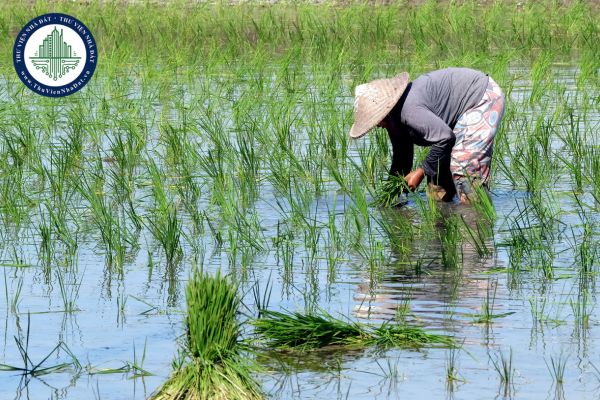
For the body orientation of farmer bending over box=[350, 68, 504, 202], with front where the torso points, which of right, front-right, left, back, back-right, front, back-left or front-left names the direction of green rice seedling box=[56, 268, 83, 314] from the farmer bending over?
front-left

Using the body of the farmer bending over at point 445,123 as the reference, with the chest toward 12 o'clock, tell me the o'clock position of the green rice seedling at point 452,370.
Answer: The green rice seedling is roughly at 9 o'clock from the farmer bending over.

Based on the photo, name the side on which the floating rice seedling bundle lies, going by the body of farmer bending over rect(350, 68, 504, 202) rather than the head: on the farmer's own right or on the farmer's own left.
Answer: on the farmer's own left

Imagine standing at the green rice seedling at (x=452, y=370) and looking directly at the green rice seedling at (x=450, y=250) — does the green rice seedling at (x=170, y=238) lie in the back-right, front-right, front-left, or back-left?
front-left

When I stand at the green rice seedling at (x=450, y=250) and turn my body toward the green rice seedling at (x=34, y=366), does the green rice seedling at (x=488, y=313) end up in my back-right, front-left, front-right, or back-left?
front-left

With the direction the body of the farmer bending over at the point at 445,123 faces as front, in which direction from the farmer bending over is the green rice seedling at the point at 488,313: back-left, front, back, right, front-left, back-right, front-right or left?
left

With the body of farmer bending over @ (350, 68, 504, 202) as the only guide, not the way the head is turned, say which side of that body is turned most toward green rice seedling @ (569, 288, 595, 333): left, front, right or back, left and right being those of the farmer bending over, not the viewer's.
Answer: left

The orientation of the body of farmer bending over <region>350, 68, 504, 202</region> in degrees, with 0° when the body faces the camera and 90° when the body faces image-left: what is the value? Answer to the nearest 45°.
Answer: approximately 90°

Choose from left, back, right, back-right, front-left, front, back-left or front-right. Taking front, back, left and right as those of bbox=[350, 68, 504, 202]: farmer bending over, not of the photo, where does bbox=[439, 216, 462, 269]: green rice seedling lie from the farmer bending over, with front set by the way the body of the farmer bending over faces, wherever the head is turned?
left
